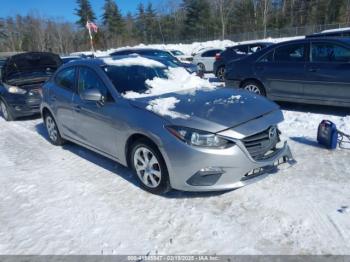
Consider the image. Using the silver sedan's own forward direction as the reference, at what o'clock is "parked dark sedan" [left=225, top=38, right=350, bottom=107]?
The parked dark sedan is roughly at 9 o'clock from the silver sedan.

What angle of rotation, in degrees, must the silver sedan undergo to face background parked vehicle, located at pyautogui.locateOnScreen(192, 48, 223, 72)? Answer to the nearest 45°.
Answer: approximately 135° to its left

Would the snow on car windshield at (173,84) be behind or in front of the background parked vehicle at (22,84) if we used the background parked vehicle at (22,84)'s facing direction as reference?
in front

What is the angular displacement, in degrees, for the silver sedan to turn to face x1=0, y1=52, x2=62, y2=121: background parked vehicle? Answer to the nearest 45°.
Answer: approximately 180°

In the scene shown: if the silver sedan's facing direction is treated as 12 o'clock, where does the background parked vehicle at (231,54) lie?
The background parked vehicle is roughly at 8 o'clock from the silver sedan.

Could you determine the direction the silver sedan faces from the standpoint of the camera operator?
facing the viewer and to the right of the viewer

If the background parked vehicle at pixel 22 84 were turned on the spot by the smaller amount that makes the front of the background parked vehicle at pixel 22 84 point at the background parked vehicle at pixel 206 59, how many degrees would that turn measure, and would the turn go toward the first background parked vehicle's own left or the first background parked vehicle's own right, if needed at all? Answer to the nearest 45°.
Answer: approximately 90° to the first background parked vehicle's own left

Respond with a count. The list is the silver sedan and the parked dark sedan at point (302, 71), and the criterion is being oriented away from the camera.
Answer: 0
